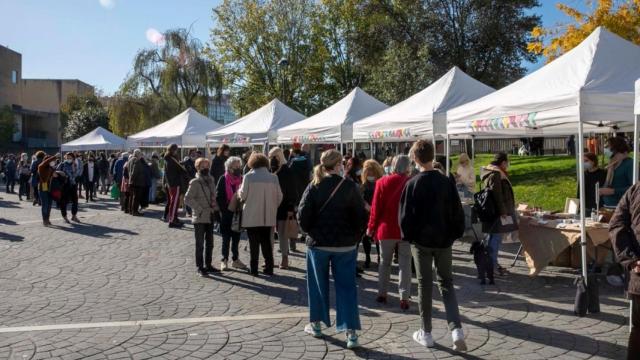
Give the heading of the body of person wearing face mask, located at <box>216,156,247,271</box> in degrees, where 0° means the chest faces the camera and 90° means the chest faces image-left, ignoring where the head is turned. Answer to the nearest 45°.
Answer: approximately 315°

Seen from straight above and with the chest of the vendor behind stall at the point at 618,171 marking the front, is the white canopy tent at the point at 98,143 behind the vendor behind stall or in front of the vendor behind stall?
in front

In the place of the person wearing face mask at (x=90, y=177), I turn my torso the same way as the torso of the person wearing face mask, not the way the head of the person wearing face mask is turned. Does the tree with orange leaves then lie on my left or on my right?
on my left

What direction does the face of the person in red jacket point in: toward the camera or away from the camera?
away from the camera

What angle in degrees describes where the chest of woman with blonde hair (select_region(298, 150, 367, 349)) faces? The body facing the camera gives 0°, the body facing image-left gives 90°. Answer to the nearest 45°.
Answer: approximately 180°

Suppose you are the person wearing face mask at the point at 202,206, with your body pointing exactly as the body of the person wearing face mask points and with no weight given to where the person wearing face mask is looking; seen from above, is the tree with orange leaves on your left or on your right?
on your left

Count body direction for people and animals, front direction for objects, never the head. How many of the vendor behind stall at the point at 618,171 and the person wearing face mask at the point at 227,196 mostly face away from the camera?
0

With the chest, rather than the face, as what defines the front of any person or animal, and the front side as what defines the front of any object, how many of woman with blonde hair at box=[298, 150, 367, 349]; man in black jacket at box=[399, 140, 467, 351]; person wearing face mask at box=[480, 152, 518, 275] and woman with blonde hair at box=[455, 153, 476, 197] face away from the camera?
2

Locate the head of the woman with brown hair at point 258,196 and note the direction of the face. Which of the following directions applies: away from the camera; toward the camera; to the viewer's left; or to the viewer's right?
away from the camera
